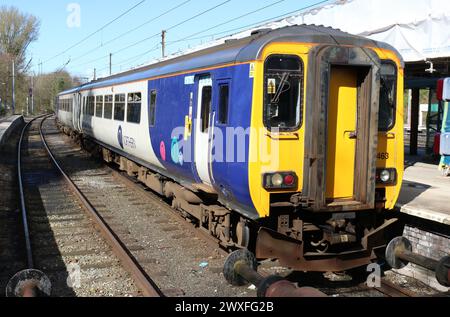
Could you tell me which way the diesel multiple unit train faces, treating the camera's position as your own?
facing the viewer and to the right of the viewer

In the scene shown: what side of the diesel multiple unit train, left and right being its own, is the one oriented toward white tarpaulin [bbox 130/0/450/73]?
left
